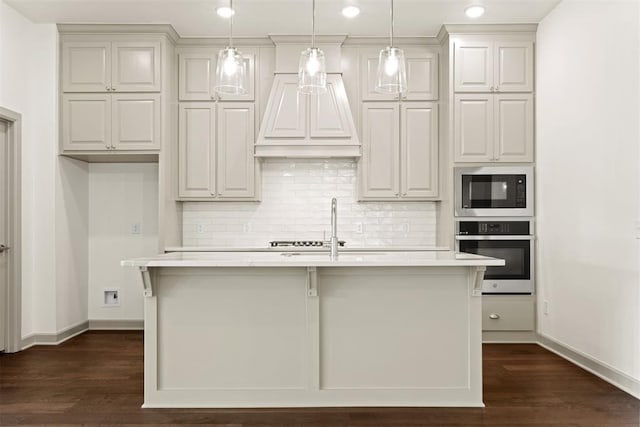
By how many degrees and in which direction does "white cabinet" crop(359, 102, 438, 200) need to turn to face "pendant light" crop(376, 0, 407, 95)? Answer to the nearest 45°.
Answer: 0° — it already faces it

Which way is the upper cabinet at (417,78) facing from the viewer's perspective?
toward the camera

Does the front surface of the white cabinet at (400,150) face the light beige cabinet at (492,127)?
no

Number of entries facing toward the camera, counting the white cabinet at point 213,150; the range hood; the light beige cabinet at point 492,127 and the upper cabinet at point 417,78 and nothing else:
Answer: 4

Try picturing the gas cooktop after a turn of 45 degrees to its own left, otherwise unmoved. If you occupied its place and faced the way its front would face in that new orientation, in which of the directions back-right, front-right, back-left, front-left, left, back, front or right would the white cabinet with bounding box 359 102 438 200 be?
front-left

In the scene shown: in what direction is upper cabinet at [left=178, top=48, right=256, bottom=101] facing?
toward the camera

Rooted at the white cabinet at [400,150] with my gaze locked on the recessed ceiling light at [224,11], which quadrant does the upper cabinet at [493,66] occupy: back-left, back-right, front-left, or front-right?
back-left

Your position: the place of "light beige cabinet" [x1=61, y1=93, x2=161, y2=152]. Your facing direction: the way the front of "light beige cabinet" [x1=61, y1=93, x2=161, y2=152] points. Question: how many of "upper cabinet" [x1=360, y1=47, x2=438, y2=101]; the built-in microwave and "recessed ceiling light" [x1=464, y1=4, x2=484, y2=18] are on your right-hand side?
0

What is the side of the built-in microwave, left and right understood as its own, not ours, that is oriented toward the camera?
front

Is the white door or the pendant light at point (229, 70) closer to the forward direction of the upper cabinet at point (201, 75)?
the pendant light

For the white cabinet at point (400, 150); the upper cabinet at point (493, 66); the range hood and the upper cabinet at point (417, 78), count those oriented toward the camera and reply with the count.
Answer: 4

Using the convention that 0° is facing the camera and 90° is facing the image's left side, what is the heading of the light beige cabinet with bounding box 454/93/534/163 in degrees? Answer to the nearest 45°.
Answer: approximately 0°

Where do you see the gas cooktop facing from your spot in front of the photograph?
facing the viewer

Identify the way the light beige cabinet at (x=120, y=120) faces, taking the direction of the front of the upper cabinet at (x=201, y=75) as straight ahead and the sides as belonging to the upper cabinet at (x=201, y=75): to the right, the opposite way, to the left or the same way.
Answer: the same way

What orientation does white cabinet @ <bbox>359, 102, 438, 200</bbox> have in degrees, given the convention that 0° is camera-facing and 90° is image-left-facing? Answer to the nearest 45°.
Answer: approximately 0°

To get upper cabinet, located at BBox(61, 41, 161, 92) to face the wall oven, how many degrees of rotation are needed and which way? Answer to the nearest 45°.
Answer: approximately 45° to its left

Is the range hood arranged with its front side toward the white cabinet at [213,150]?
no

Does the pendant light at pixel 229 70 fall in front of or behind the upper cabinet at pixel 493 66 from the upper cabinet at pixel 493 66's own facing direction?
in front
